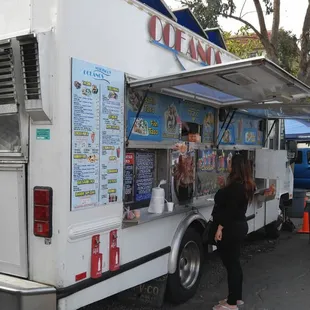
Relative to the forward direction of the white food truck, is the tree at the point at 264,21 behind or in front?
in front

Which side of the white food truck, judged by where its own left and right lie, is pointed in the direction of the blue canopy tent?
front

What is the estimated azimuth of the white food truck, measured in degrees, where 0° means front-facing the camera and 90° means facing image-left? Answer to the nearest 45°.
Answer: approximately 225°
